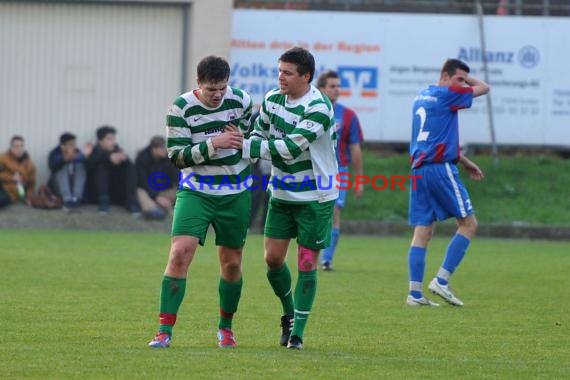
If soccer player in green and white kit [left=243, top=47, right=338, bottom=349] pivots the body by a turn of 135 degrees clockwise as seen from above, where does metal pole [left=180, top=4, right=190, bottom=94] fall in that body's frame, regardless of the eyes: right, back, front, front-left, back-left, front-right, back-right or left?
front

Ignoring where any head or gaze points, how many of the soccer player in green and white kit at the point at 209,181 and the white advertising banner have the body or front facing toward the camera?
2

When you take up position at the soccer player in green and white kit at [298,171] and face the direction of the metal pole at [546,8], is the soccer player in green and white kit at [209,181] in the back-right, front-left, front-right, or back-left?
back-left

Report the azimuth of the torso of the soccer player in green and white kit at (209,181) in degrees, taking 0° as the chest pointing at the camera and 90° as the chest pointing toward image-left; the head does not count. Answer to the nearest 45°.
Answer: approximately 0°

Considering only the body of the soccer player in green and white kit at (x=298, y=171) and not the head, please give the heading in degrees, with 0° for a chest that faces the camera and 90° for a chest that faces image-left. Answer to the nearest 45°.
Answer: approximately 45°

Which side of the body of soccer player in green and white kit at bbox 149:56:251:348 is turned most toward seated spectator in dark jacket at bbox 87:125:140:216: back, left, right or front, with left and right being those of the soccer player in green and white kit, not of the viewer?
back
